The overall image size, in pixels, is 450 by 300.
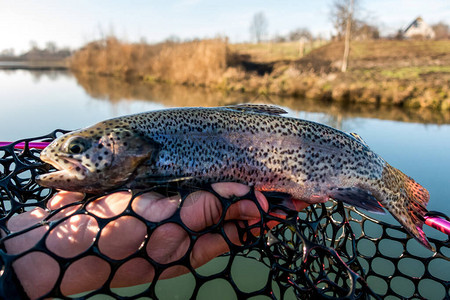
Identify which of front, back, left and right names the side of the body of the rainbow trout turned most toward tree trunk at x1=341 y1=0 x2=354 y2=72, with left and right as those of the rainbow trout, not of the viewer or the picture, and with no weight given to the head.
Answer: right

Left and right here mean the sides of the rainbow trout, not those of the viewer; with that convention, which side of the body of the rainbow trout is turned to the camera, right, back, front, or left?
left
